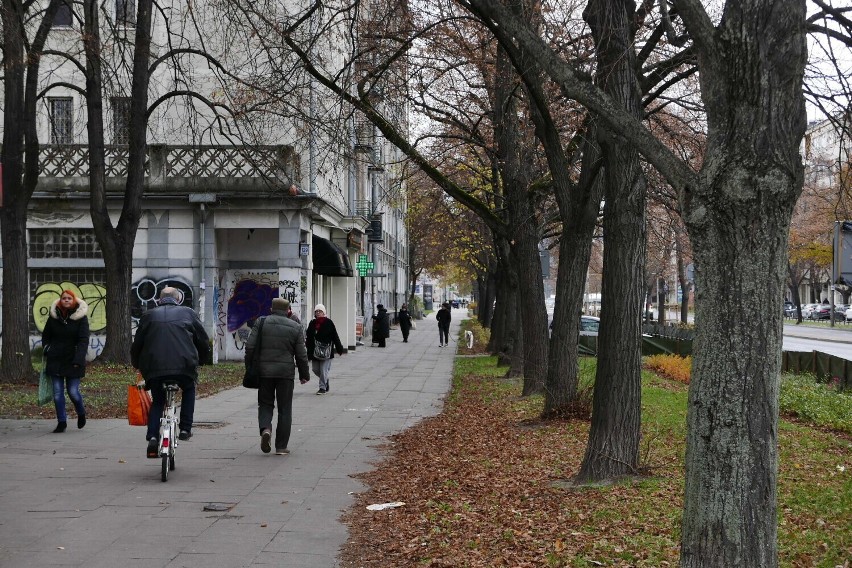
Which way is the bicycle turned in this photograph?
away from the camera

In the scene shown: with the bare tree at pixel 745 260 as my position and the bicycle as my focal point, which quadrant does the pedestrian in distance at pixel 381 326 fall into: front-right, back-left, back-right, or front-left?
front-right

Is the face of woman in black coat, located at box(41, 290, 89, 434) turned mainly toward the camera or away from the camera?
toward the camera

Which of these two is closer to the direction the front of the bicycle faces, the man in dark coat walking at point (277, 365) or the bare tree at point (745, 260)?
the man in dark coat walking

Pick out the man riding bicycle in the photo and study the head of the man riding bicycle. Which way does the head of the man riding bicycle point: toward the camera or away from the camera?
away from the camera

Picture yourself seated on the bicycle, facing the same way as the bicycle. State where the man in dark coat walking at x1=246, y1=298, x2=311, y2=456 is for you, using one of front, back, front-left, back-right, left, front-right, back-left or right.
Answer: front-right

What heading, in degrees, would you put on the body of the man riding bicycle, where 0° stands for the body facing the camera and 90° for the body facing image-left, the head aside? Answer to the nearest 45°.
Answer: approximately 180°
